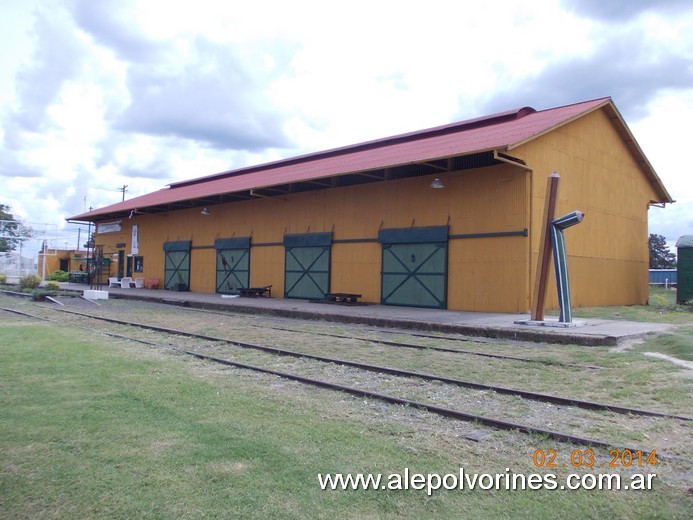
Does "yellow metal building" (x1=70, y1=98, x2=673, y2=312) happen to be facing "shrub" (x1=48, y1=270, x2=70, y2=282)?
no

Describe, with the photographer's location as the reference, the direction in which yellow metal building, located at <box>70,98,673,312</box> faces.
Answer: facing the viewer and to the left of the viewer

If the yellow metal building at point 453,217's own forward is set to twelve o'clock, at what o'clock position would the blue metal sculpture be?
The blue metal sculpture is roughly at 10 o'clock from the yellow metal building.

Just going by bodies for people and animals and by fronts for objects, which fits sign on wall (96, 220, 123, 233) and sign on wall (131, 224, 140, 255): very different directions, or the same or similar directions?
same or similar directions

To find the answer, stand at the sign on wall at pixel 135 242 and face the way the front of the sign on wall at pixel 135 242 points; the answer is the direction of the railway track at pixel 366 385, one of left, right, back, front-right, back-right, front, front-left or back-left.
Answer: front-left

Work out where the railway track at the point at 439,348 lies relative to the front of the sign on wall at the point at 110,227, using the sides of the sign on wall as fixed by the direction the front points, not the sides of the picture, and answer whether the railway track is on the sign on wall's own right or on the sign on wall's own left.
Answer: on the sign on wall's own left

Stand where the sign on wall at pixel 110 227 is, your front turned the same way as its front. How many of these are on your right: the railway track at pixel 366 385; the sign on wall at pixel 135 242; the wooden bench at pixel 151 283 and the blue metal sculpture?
0

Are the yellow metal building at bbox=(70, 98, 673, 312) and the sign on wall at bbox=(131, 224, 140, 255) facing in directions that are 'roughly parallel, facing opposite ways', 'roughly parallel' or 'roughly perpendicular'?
roughly parallel

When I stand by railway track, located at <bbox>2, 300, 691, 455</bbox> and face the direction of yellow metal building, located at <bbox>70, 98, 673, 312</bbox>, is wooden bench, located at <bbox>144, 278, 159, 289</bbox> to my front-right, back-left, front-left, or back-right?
front-left

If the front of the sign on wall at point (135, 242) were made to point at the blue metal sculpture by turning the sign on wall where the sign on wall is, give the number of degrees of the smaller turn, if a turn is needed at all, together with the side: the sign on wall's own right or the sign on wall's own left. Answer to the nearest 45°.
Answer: approximately 45° to the sign on wall's own left

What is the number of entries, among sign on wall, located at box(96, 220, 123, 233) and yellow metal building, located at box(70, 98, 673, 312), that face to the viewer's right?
0

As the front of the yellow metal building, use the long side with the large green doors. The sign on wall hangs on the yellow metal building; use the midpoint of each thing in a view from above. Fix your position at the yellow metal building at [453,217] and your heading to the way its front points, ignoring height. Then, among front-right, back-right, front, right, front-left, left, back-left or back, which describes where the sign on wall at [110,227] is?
right

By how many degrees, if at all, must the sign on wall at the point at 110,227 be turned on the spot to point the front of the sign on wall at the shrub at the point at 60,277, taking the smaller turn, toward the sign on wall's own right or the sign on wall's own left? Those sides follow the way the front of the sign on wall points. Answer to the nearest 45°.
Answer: approximately 90° to the sign on wall's own right

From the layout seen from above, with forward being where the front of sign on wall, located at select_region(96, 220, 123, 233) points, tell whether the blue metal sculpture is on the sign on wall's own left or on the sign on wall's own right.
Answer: on the sign on wall's own left

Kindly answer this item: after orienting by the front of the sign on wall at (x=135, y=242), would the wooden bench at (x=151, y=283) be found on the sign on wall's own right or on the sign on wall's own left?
on the sign on wall's own left
